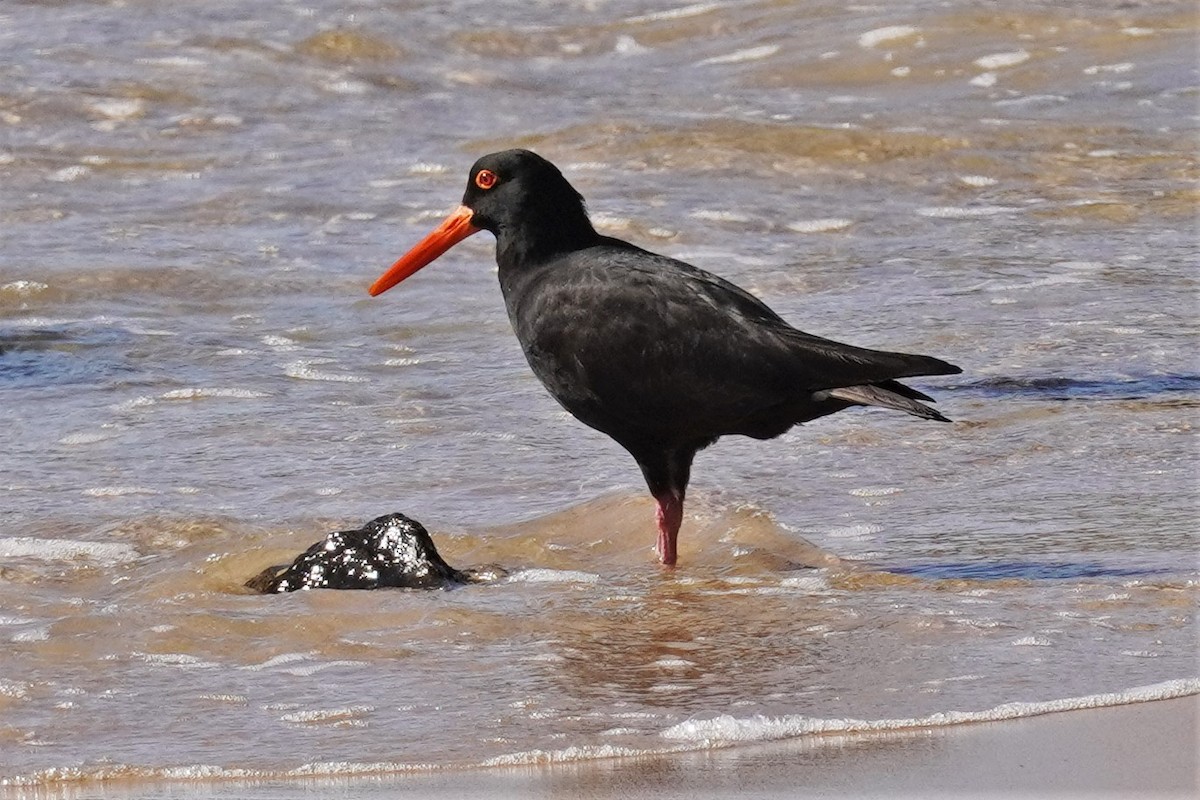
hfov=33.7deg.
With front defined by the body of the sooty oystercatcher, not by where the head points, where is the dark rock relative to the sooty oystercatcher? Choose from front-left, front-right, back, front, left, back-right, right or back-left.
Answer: front-left

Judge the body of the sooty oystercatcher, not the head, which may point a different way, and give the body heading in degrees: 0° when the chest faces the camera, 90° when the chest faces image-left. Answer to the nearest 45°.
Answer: approximately 90°
